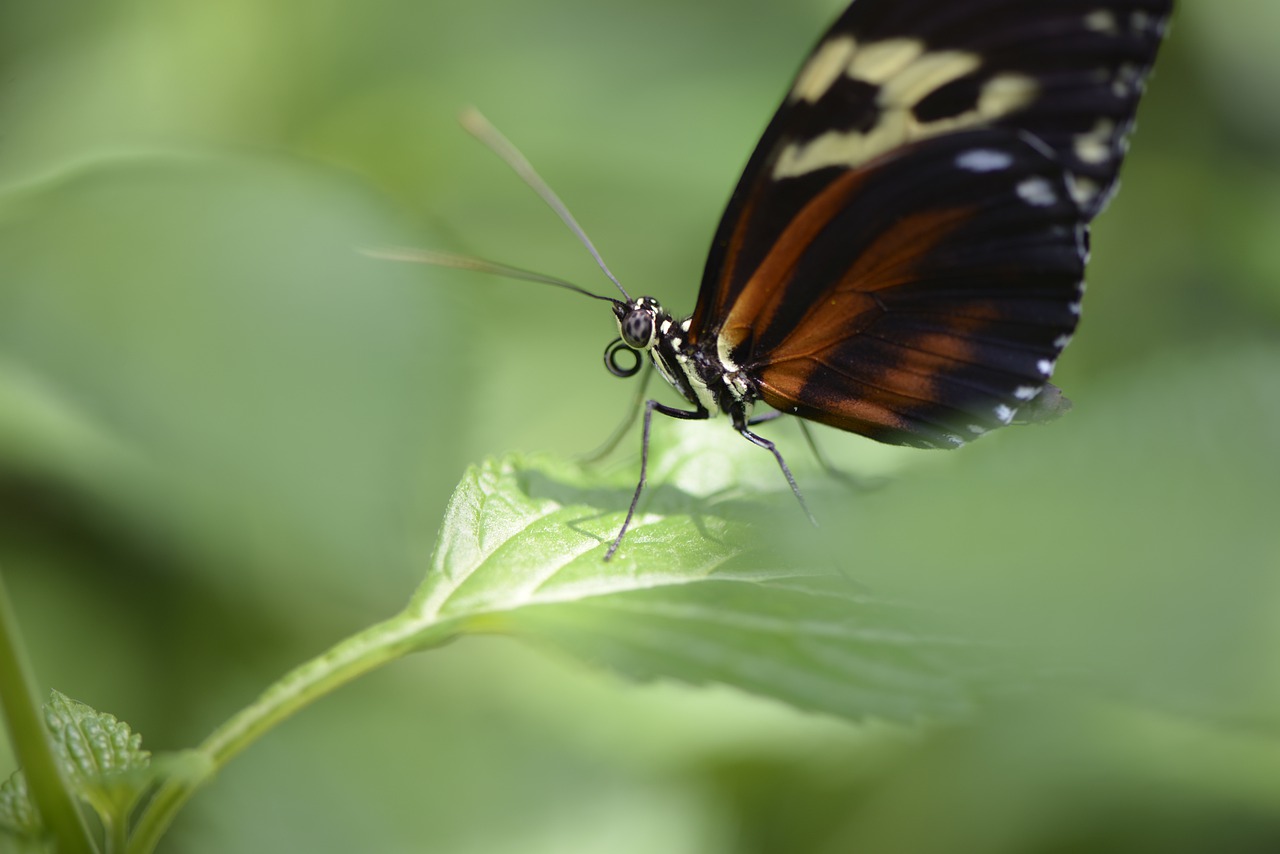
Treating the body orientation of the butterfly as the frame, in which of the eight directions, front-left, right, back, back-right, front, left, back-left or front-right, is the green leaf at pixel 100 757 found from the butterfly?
front-left

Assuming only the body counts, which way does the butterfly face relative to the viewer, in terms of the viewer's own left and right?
facing to the left of the viewer

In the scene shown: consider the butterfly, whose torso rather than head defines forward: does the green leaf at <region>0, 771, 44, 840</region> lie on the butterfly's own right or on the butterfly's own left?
on the butterfly's own left
